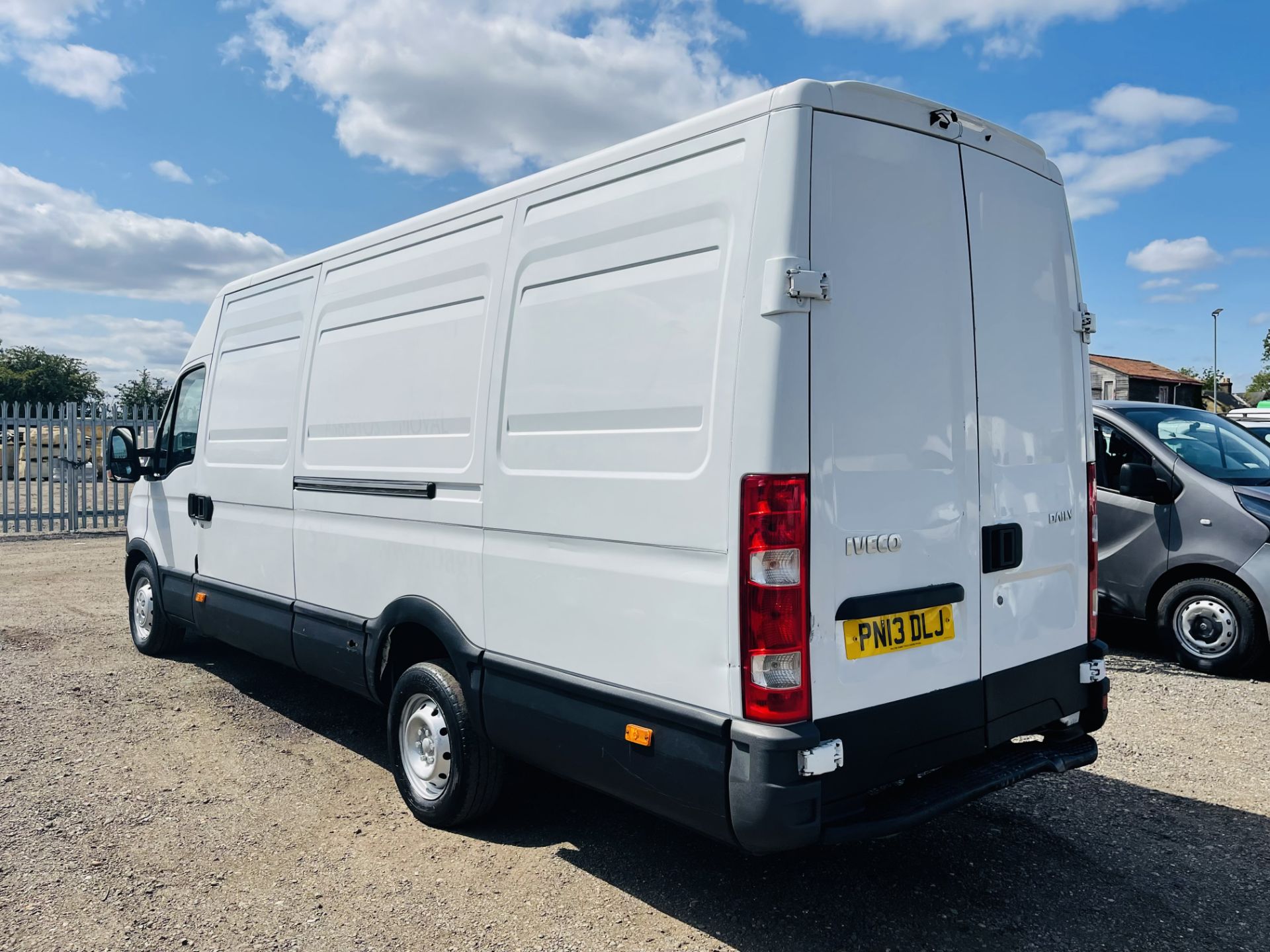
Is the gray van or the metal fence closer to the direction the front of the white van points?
the metal fence

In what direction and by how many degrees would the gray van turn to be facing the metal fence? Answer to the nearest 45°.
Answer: approximately 135° to its right

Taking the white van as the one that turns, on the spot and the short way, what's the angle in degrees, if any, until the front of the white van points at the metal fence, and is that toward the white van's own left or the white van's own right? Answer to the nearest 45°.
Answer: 0° — it already faces it

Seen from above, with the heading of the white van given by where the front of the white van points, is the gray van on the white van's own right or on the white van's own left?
on the white van's own right

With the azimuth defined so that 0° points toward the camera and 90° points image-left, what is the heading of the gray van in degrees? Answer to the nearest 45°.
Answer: approximately 315°

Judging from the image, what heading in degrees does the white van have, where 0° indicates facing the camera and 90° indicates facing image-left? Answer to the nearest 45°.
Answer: approximately 135°
